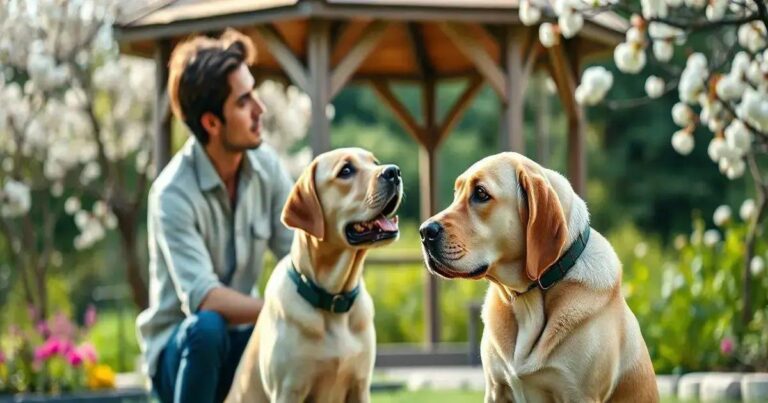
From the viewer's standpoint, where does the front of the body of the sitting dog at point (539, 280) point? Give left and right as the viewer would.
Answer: facing the viewer and to the left of the viewer

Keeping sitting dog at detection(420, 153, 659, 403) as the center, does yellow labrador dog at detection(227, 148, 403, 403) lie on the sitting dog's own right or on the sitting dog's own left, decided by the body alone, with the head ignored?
on the sitting dog's own right

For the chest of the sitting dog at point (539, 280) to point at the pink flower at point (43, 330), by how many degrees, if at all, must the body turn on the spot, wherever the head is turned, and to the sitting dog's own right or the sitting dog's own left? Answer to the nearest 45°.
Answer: approximately 90° to the sitting dog's own right

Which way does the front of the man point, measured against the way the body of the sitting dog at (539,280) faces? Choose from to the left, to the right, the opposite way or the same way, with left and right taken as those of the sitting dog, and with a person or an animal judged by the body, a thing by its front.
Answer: to the left

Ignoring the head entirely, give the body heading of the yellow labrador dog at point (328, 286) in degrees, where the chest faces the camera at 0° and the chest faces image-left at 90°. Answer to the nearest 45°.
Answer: approximately 315°

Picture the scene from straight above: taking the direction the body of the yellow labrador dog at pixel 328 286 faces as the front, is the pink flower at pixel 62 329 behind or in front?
behind

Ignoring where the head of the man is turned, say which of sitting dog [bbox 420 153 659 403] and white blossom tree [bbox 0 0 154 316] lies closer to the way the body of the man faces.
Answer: the sitting dog

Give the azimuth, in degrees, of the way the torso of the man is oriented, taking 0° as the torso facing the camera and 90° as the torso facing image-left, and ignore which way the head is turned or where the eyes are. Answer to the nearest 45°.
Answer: approximately 315°

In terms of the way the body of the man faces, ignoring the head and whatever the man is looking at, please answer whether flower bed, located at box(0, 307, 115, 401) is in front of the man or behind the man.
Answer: behind

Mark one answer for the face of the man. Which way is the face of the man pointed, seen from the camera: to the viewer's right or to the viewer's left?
to the viewer's right

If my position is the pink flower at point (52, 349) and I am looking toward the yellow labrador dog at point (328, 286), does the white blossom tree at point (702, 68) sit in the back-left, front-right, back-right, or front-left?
front-left
